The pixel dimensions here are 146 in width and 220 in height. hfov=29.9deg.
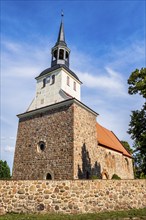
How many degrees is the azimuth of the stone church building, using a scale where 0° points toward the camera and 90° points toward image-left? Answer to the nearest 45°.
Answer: approximately 45°

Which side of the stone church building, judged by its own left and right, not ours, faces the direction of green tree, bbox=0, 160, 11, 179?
right
